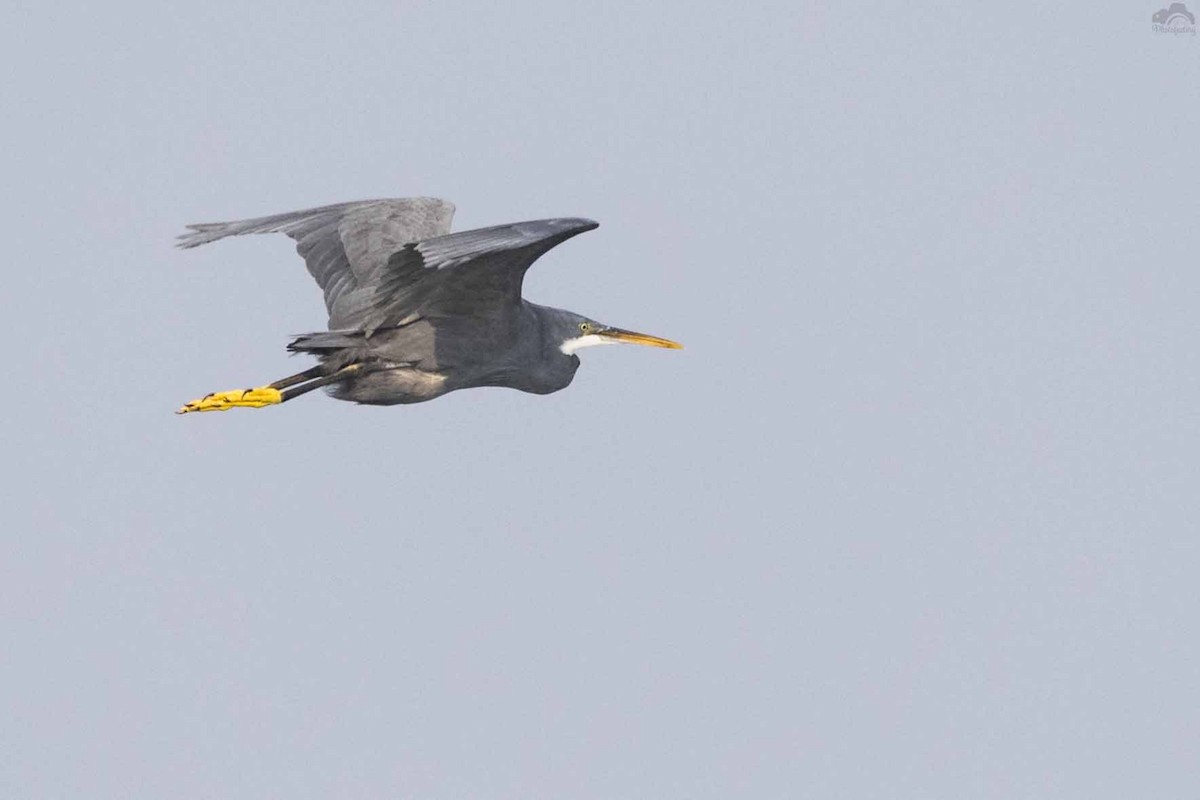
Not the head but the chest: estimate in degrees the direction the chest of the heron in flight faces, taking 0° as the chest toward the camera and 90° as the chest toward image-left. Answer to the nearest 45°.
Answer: approximately 270°
